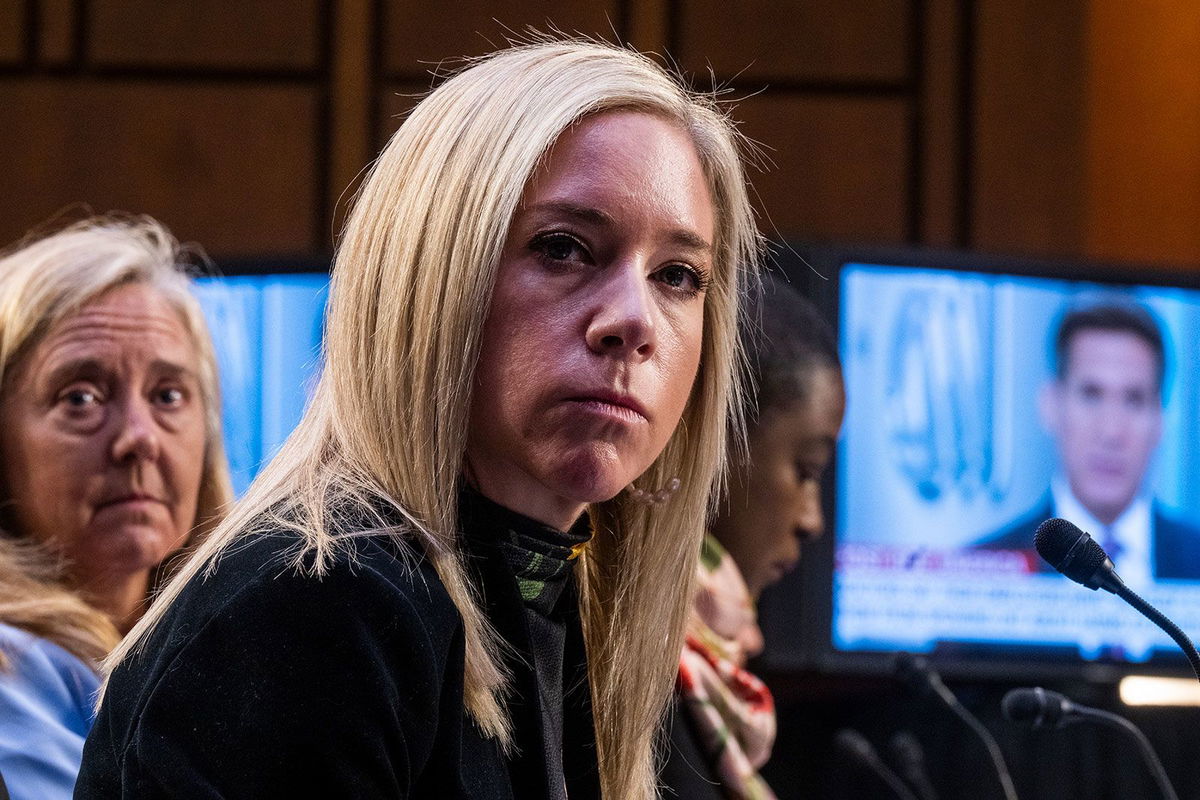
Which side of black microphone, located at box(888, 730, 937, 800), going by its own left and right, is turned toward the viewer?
left

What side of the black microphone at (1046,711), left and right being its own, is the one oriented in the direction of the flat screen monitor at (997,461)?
right

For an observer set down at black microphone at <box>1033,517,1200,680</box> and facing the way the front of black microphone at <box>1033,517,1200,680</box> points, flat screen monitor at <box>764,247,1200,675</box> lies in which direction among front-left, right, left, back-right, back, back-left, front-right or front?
right

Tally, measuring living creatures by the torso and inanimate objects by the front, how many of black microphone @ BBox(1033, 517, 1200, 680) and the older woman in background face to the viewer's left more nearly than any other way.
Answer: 1

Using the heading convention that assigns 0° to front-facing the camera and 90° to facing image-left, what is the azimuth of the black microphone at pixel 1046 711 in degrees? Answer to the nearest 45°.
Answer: approximately 90°

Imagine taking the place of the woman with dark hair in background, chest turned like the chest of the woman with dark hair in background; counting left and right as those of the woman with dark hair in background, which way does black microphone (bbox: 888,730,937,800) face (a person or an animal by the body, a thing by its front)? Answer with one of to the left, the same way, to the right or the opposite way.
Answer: the opposite way

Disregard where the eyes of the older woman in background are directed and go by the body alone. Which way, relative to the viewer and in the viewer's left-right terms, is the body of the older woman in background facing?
facing the viewer and to the right of the viewer

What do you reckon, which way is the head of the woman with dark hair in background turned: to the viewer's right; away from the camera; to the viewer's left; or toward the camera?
to the viewer's right

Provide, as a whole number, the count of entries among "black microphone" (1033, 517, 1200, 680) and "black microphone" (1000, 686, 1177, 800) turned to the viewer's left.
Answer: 2

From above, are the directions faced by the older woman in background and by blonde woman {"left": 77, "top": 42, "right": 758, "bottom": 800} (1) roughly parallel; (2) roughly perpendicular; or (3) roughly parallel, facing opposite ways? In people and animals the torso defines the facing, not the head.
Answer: roughly parallel

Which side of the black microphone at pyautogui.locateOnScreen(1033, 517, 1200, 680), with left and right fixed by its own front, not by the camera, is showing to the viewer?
left

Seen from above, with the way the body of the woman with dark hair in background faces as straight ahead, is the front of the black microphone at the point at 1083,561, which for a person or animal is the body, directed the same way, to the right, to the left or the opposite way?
the opposite way
